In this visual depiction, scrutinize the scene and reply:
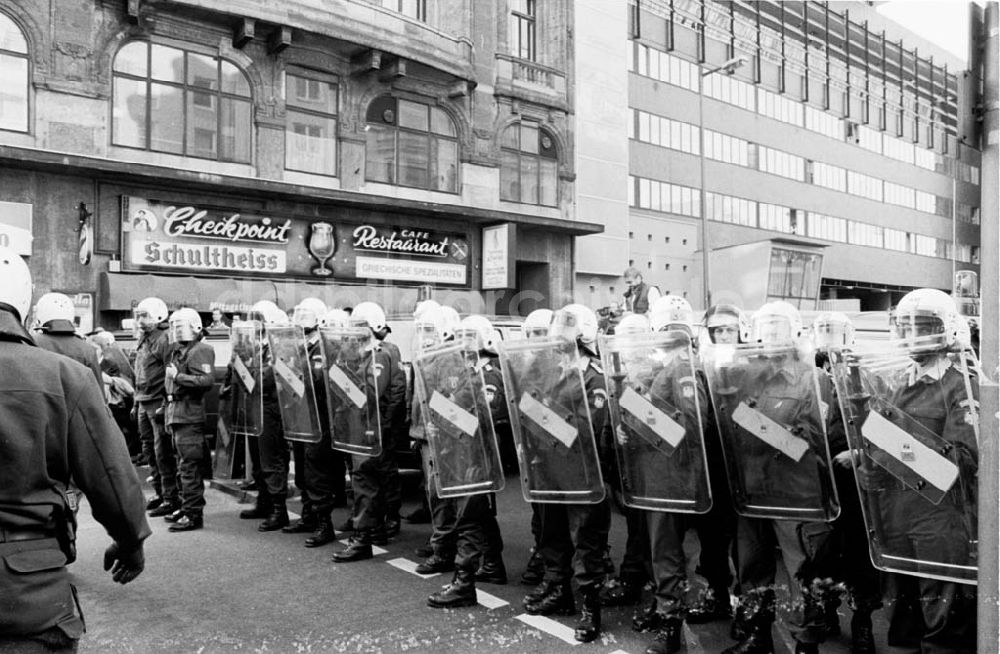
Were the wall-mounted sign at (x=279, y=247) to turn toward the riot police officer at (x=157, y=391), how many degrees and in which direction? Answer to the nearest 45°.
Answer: approximately 45° to its right

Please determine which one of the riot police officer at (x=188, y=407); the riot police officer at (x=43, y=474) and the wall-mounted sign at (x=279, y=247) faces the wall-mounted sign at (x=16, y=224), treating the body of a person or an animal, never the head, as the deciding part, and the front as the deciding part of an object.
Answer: the riot police officer at (x=43, y=474)

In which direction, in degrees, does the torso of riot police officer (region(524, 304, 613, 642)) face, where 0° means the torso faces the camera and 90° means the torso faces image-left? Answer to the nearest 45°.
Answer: approximately 45°

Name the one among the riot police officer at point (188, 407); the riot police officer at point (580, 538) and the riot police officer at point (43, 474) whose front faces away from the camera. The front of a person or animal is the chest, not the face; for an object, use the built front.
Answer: the riot police officer at point (43, 474)

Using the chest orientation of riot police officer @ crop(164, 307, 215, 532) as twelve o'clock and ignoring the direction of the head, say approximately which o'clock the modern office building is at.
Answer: The modern office building is roughly at 6 o'clock from the riot police officer.

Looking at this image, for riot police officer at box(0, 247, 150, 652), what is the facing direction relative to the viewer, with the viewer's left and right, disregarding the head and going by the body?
facing away from the viewer

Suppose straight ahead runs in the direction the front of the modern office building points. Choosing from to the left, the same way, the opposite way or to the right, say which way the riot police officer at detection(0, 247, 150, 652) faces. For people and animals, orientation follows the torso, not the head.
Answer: the opposite way

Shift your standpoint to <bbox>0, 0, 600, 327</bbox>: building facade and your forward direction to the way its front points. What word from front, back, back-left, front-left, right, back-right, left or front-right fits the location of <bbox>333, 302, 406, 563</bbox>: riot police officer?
front-right

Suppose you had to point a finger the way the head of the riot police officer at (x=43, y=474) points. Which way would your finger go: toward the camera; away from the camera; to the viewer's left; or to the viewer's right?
away from the camera

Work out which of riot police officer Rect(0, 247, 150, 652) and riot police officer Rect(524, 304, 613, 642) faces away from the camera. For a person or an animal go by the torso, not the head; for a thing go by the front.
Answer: riot police officer Rect(0, 247, 150, 652)

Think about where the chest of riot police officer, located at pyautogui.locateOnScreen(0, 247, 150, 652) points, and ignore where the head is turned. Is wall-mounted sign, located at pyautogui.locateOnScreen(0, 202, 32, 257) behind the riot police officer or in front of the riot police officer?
in front

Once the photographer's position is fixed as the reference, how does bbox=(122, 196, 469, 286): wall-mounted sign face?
facing the viewer and to the right of the viewer

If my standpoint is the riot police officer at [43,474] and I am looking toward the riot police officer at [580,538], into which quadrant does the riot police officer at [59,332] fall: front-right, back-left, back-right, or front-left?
front-left

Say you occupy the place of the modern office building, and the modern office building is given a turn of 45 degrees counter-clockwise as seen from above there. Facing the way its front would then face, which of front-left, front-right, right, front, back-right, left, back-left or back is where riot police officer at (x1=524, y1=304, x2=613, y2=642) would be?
right

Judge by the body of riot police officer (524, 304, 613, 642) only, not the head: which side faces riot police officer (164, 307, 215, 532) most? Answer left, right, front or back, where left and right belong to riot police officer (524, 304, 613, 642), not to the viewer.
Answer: right

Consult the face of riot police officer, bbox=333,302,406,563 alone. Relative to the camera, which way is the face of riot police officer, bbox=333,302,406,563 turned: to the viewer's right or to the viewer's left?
to the viewer's left

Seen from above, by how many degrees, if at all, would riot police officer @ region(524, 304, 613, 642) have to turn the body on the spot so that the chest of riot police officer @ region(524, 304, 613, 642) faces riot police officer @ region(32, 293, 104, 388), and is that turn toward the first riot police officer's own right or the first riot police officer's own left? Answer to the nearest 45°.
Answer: approximately 45° to the first riot police officer's own right

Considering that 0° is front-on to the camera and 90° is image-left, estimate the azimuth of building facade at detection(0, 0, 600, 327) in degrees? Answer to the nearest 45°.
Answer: approximately 315°
